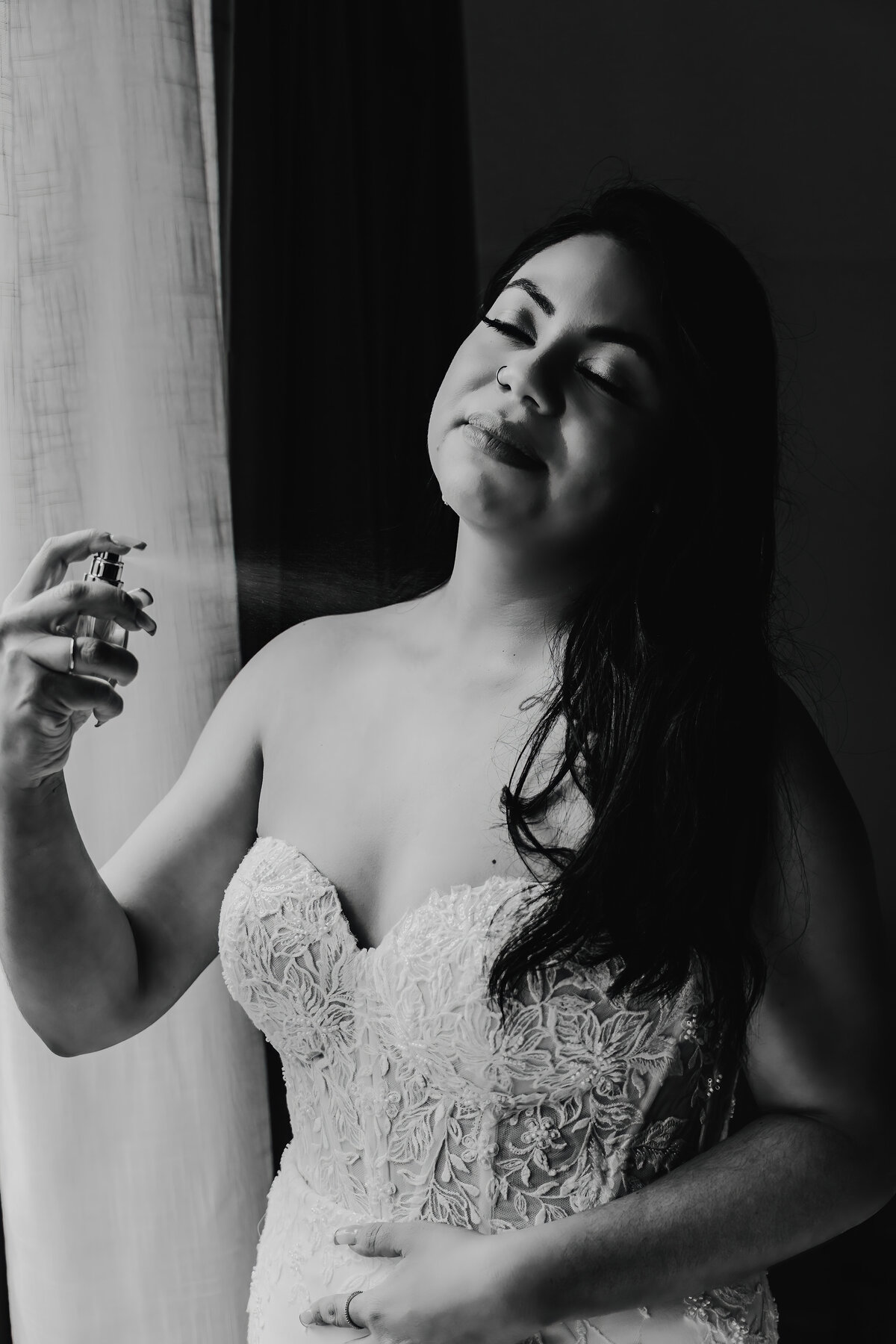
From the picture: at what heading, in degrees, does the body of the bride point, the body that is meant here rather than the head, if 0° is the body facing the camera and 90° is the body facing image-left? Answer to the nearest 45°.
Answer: approximately 45°
